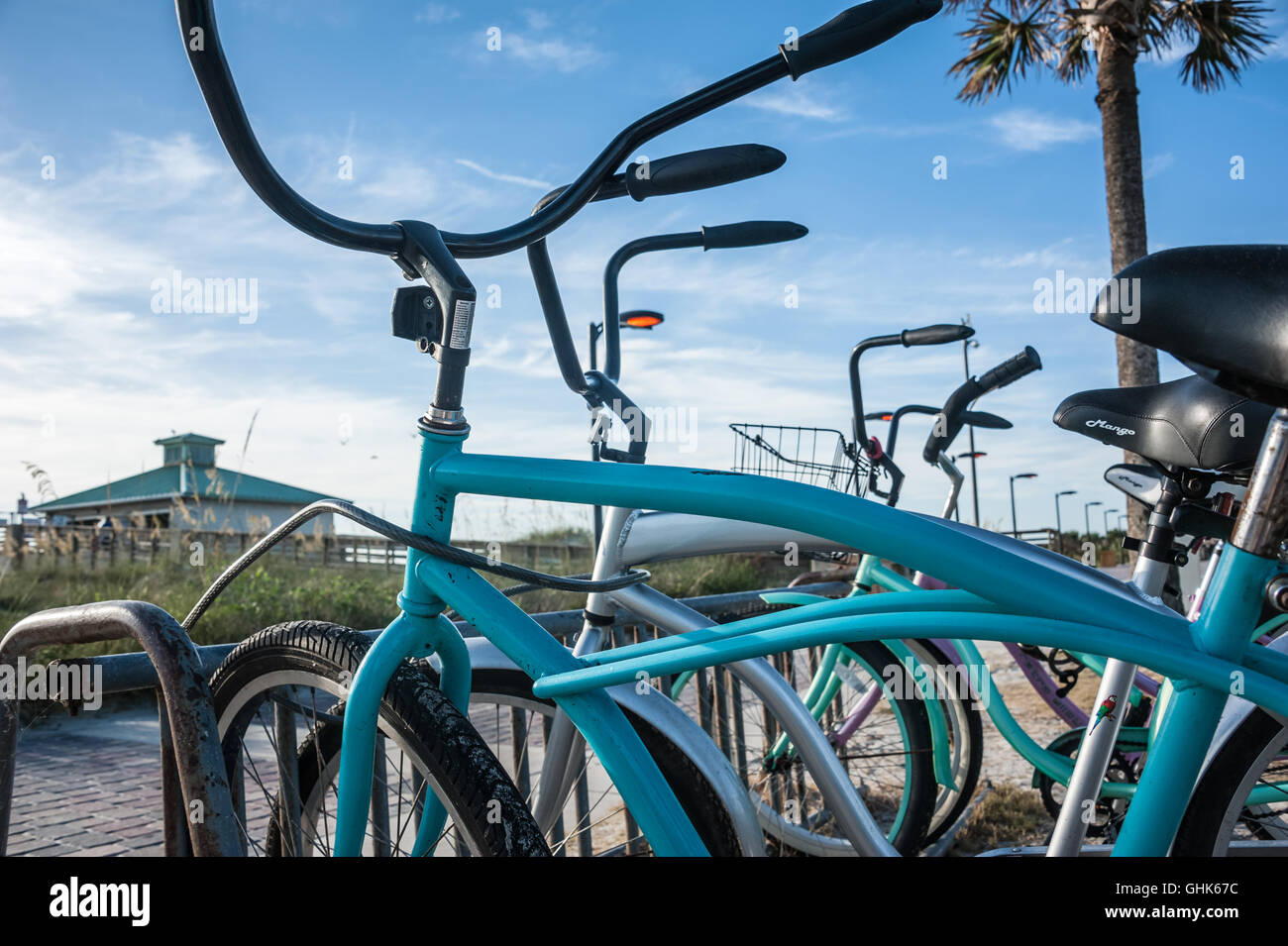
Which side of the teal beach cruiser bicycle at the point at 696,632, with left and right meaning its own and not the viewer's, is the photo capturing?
left
